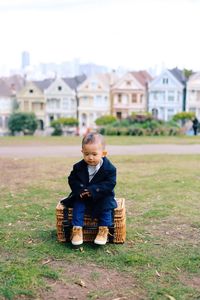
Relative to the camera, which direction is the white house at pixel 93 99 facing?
toward the camera

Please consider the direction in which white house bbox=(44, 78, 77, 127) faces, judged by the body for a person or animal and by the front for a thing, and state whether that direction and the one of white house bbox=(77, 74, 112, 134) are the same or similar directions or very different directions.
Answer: same or similar directions

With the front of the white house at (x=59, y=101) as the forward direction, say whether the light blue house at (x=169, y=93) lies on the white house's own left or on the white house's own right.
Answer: on the white house's own left

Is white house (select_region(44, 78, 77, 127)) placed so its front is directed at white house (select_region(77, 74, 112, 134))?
no

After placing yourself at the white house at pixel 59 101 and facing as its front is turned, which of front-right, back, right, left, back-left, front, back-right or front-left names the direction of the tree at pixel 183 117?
front-left

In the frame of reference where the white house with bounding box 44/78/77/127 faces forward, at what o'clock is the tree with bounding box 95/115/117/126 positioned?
The tree is roughly at 11 o'clock from the white house.

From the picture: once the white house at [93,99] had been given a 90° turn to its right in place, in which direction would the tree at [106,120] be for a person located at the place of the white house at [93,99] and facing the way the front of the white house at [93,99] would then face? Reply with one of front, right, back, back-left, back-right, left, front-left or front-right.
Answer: left

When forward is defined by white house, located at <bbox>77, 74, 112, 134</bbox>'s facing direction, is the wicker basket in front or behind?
in front

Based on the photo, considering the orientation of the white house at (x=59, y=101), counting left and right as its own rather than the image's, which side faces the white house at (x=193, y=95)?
left

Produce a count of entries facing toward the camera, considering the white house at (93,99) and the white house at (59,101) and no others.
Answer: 2

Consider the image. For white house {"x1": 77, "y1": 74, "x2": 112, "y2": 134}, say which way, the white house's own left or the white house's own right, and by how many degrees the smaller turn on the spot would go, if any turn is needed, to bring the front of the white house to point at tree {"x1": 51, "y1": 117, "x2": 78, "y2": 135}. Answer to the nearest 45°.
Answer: approximately 45° to the white house's own right

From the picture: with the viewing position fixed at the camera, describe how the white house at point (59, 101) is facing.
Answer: facing the viewer

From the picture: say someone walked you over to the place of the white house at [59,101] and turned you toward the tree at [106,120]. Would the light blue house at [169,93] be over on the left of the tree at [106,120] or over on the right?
left

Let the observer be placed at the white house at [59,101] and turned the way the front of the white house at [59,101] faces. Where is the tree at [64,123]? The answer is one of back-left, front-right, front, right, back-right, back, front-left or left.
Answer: front

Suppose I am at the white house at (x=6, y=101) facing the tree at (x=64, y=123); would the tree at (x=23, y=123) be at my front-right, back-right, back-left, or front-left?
front-right

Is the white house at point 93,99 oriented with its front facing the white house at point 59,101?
no

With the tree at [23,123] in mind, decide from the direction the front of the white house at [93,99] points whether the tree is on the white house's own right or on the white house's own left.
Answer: on the white house's own right
